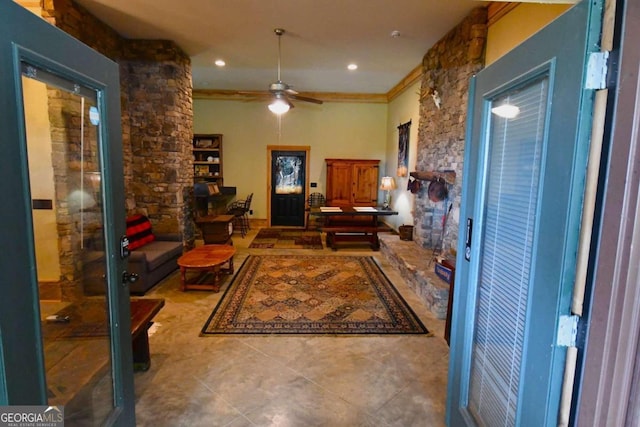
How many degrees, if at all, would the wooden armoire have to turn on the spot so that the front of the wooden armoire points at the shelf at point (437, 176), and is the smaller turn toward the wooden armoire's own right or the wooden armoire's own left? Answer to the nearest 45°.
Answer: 0° — it already faces it

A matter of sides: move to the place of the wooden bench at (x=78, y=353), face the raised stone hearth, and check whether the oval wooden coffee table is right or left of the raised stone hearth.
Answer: left

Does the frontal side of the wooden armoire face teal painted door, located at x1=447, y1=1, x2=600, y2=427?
yes

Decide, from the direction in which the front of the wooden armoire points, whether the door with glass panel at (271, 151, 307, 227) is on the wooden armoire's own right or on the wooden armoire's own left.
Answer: on the wooden armoire's own right

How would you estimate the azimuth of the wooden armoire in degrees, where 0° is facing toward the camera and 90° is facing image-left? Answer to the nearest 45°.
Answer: approximately 0°

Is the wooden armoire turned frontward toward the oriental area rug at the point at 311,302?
yes

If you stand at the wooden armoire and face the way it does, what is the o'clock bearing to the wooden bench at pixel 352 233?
The wooden bench is roughly at 12 o'clock from the wooden armoire.
